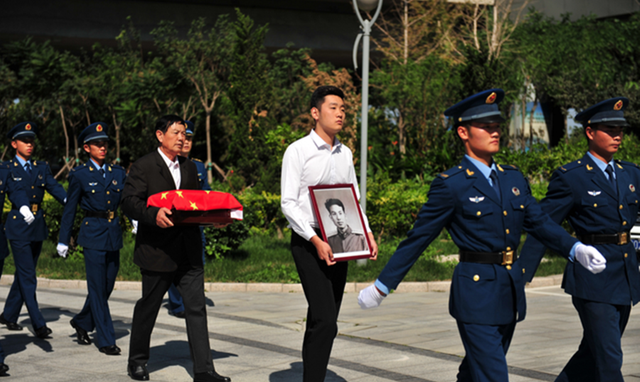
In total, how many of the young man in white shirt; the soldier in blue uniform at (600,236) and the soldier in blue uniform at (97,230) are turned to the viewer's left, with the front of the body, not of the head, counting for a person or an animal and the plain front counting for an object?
0

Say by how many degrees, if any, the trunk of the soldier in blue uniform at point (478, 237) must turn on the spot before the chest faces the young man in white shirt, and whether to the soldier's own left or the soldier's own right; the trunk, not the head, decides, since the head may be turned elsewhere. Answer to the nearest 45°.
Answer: approximately 180°

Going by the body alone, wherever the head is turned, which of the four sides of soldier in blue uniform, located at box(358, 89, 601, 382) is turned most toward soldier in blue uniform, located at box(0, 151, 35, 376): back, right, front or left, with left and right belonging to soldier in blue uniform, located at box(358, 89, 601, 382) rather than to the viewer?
back

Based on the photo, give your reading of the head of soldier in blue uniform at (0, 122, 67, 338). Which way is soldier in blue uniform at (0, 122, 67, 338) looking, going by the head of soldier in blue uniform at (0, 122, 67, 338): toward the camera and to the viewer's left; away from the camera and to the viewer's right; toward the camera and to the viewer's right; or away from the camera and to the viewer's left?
toward the camera and to the viewer's right

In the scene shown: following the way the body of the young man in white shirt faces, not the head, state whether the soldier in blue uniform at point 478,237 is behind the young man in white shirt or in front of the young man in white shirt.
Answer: in front

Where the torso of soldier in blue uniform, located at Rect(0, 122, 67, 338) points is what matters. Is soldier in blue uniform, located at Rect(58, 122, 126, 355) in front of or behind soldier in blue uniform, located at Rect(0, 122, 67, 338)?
in front

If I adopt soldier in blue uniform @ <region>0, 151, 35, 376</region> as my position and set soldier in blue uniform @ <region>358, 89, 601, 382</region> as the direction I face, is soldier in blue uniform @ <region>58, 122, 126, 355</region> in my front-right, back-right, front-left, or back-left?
front-left

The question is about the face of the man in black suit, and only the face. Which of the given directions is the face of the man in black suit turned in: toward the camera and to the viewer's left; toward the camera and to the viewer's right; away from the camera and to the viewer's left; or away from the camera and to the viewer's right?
toward the camera and to the viewer's right

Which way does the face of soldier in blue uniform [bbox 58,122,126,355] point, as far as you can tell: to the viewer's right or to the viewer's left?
to the viewer's right

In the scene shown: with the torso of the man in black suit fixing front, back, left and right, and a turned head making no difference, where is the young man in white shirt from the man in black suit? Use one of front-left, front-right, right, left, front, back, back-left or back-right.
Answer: front

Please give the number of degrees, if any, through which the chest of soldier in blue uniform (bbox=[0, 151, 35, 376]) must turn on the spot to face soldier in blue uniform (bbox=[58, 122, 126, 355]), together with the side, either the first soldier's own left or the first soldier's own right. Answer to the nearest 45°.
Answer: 0° — they already face them

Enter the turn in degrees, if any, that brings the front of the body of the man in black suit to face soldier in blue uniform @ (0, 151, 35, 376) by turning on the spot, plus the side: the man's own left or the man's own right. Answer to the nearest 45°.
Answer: approximately 180°

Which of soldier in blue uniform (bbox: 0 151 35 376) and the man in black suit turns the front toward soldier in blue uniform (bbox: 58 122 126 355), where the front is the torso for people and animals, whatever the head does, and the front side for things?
soldier in blue uniform (bbox: 0 151 35 376)

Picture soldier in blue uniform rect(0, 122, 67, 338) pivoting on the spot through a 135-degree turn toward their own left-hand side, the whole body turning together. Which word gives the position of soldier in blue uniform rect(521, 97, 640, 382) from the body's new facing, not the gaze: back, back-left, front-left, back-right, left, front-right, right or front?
back-right

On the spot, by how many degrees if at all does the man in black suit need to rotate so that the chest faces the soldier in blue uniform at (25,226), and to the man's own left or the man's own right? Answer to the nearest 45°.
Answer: approximately 180°

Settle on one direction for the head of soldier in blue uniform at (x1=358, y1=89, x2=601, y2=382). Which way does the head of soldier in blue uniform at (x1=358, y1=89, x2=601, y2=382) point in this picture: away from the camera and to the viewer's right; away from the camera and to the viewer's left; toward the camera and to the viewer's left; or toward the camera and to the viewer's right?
toward the camera and to the viewer's right

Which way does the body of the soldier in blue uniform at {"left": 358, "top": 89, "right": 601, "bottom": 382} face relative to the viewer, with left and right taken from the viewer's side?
facing the viewer and to the right of the viewer
